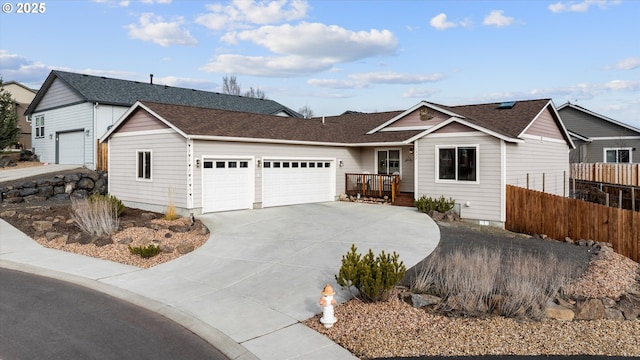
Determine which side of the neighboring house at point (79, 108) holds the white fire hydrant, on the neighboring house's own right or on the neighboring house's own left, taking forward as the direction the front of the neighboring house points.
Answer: on the neighboring house's own left

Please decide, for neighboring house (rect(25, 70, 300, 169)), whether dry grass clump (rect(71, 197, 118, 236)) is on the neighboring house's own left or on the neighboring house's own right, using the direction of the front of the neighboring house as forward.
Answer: on the neighboring house's own left

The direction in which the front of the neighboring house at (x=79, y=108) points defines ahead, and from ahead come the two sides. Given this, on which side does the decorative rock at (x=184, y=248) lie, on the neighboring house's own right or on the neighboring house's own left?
on the neighboring house's own left

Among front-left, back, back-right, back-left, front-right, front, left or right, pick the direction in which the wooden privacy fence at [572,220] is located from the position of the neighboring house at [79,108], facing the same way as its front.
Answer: left

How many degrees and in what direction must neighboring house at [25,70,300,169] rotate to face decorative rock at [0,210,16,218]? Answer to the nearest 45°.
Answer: approximately 45° to its left

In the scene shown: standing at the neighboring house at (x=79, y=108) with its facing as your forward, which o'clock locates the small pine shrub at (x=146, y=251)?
The small pine shrub is roughly at 10 o'clock from the neighboring house.

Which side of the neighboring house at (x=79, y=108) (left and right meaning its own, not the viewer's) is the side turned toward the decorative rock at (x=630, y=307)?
left

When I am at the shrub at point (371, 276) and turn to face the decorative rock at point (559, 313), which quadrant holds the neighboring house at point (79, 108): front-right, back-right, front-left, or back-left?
back-left

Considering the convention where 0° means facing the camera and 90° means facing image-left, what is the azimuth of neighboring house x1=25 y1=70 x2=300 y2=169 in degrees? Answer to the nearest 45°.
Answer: approximately 45°

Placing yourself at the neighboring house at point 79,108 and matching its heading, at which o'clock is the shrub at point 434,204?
The shrub is roughly at 9 o'clock from the neighboring house.

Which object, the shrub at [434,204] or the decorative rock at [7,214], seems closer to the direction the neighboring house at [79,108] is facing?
the decorative rock
